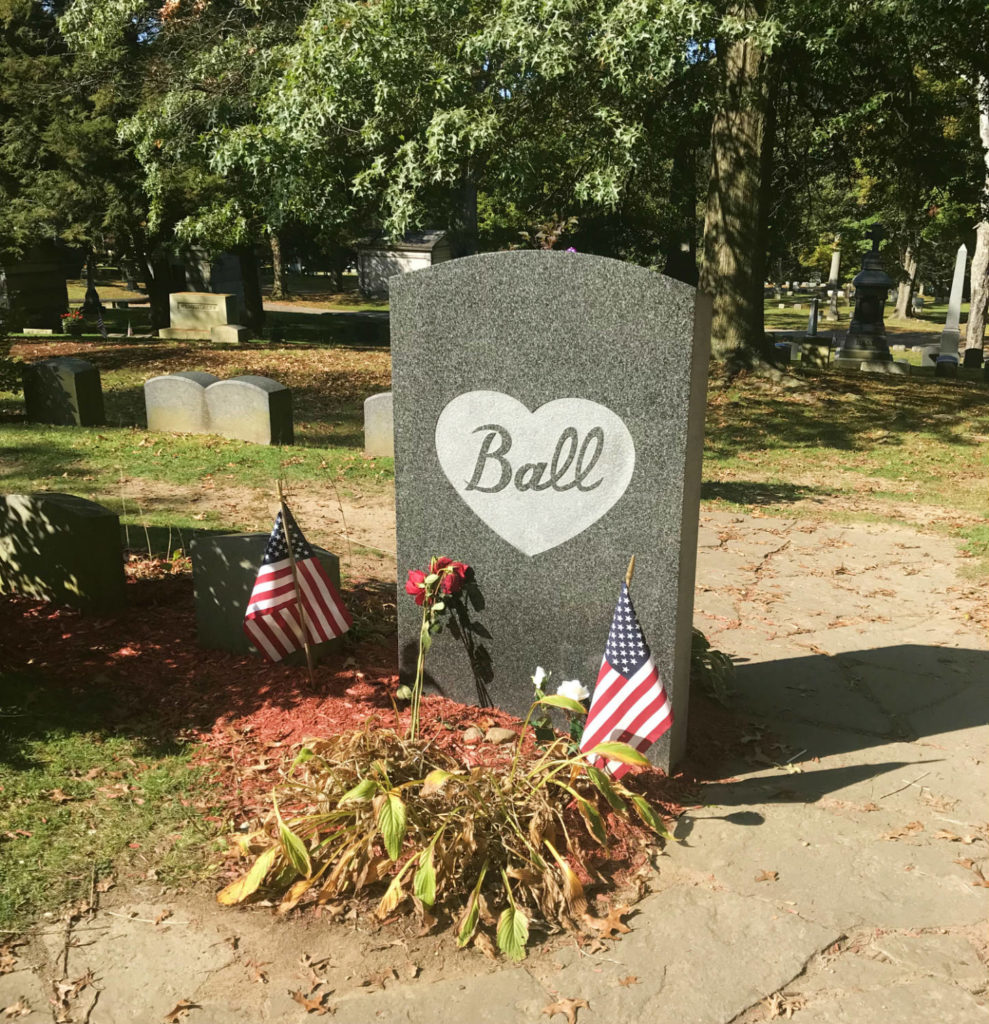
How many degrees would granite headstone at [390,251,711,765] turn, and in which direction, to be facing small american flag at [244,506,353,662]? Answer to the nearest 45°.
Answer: approximately 90° to its right

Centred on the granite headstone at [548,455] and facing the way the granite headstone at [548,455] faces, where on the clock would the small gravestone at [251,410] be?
The small gravestone is roughly at 5 o'clock from the granite headstone.

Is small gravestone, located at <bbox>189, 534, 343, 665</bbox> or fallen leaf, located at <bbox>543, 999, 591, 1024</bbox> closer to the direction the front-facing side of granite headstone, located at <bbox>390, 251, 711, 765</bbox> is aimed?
the fallen leaf

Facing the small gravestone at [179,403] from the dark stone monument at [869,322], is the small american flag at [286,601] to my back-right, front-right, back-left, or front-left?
front-left

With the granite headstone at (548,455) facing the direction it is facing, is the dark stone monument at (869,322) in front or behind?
behind

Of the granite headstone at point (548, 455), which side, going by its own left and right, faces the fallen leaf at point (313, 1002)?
front

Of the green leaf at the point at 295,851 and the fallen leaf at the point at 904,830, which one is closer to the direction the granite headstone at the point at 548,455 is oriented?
the green leaf

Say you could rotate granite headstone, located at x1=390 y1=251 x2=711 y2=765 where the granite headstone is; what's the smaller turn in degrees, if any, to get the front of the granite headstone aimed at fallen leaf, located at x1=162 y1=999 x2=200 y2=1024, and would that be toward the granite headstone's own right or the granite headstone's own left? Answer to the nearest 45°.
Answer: approximately 45° to the granite headstone's own right

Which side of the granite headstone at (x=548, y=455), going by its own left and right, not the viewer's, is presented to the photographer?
front

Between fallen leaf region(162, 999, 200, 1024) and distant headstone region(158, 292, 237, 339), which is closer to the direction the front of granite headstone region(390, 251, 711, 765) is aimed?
the fallen leaf

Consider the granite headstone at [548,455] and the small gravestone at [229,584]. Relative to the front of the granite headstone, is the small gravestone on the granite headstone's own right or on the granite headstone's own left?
on the granite headstone's own right

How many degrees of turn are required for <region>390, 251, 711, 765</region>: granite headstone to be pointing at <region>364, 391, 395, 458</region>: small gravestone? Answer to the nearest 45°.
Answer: approximately 180°

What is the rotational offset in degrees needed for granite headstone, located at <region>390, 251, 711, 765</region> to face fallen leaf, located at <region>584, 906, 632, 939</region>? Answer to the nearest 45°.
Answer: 0° — it already faces it

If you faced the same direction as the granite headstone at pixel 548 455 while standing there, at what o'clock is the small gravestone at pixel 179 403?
The small gravestone is roughly at 5 o'clock from the granite headstone.

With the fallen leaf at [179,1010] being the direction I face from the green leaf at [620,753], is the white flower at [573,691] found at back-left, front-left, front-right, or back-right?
back-right

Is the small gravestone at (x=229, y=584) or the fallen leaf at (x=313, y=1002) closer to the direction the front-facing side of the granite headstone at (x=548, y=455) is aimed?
the fallen leaf

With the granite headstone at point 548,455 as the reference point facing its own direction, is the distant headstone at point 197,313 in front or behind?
behind

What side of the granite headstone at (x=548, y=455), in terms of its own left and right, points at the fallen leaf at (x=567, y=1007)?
front
